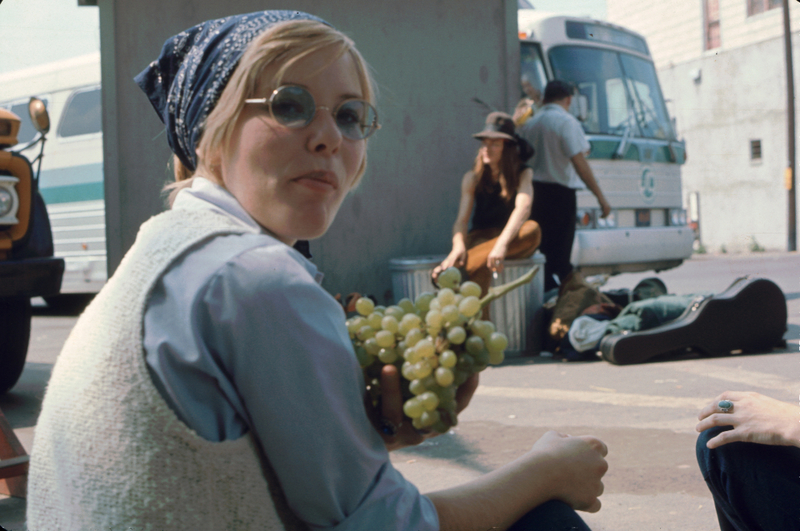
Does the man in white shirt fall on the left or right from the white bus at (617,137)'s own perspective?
on its right

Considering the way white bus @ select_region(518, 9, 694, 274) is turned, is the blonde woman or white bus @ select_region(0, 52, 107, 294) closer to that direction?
the blonde woman

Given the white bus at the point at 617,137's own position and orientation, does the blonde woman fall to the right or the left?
on its right

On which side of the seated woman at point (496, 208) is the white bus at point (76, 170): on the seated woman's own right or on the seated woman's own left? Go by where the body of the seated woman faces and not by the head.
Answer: on the seated woman's own right

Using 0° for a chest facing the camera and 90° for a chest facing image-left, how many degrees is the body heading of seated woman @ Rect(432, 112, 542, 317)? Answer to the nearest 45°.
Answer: approximately 45°
